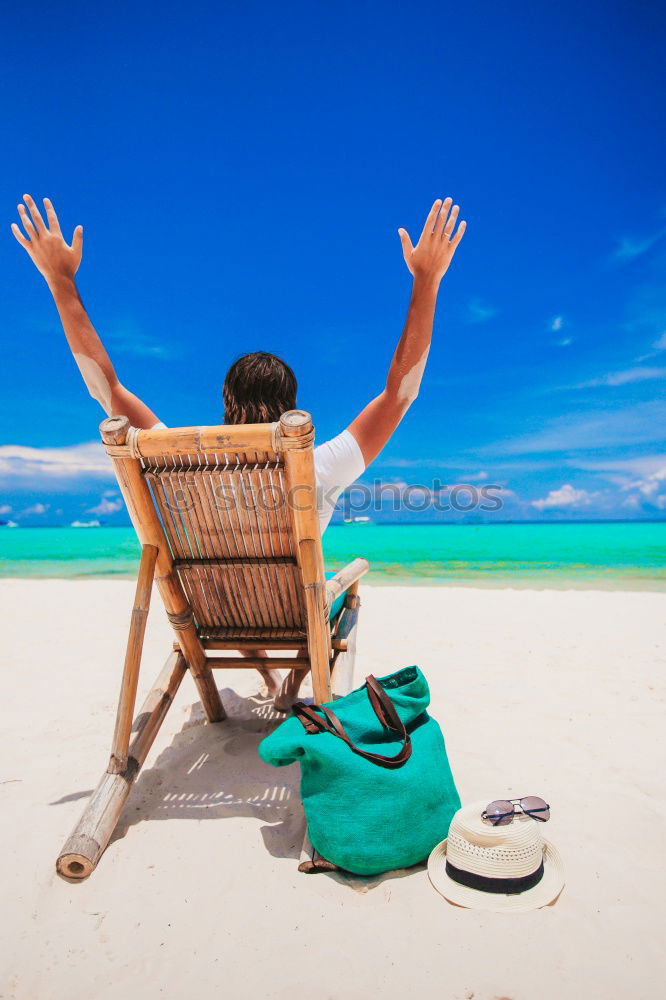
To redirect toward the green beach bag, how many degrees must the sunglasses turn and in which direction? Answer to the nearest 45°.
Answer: approximately 90° to its right

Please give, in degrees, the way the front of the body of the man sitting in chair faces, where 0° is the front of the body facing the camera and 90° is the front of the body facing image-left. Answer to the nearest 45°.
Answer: approximately 180°

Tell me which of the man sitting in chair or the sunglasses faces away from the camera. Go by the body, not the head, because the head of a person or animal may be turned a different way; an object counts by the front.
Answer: the man sitting in chair

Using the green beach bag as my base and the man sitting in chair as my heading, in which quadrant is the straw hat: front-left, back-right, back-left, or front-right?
back-right

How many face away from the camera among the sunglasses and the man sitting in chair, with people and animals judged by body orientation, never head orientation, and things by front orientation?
1

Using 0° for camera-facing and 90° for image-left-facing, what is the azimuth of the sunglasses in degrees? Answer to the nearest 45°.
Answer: approximately 0°

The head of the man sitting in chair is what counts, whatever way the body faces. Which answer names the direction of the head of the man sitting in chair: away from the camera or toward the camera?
away from the camera

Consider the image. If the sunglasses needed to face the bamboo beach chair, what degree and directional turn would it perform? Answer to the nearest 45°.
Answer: approximately 90° to its right
